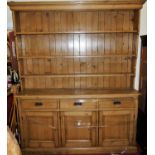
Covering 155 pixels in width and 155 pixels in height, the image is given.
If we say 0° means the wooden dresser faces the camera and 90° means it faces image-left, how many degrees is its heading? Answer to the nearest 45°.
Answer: approximately 0°
